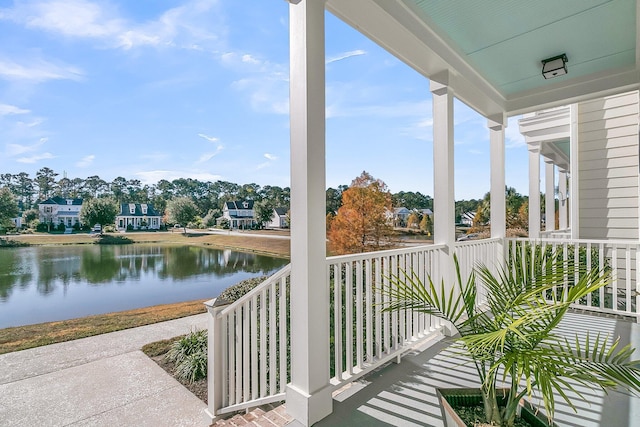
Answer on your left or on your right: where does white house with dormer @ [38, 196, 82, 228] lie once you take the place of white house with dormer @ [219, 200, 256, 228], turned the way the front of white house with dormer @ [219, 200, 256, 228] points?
on your right

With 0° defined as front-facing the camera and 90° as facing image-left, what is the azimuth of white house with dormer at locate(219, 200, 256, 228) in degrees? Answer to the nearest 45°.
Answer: approximately 0°

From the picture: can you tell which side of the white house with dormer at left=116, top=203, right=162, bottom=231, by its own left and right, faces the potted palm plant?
front

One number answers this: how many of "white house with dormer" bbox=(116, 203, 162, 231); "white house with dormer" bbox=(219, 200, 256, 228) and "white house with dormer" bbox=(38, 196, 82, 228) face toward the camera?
3

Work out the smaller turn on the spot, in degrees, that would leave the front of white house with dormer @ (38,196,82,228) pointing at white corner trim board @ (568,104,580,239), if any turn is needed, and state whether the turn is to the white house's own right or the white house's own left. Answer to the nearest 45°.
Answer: approximately 45° to the white house's own left

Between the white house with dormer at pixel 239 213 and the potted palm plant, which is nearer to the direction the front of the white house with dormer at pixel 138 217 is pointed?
the potted palm plant

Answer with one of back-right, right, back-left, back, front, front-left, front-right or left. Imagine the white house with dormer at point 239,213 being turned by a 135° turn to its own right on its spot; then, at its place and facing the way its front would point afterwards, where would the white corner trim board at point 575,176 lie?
back

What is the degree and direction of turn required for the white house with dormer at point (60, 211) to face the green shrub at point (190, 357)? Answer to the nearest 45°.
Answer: approximately 45° to its left

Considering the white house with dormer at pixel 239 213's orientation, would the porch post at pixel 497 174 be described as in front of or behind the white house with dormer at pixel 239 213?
in front

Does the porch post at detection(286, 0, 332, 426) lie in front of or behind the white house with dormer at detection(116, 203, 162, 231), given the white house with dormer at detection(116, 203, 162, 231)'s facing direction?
in front

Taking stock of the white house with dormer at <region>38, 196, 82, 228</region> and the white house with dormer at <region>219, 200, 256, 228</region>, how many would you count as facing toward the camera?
2

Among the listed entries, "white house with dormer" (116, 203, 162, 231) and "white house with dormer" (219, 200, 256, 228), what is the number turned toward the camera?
2
